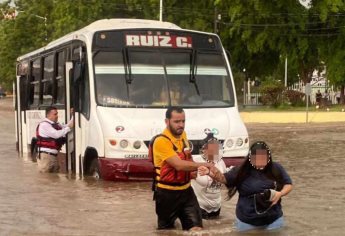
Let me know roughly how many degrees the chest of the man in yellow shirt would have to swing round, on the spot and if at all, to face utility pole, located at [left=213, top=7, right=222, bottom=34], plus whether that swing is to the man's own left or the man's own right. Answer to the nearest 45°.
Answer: approximately 135° to the man's own left

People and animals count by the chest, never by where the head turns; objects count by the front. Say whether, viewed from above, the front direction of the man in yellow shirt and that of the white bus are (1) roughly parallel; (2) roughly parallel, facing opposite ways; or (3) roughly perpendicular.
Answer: roughly parallel

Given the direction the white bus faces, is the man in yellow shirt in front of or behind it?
in front

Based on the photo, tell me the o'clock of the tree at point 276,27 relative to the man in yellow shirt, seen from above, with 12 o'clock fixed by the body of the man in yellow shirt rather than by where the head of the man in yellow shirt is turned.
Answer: The tree is roughly at 8 o'clock from the man in yellow shirt.

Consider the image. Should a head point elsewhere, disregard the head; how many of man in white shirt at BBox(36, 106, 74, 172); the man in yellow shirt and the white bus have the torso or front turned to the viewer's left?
0

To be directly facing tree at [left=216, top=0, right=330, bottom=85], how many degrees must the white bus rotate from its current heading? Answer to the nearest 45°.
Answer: approximately 135° to its left

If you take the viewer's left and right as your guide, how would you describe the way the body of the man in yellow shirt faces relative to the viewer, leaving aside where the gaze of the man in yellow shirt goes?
facing the viewer and to the right of the viewer

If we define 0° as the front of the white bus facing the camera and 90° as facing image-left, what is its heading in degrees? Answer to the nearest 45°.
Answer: approximately 315°

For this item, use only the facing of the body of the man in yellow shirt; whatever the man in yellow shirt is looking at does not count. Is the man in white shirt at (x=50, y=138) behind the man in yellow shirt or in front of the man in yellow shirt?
behind

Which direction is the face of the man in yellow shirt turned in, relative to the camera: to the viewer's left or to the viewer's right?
to the viewer's right
